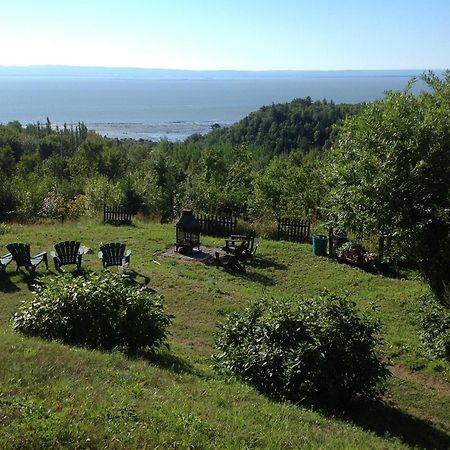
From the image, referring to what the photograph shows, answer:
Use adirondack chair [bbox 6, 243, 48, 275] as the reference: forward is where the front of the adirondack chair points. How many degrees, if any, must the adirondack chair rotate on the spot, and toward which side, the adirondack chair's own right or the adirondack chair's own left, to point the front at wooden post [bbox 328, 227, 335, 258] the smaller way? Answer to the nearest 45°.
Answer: approximately 45° to the adirondack chair's own right

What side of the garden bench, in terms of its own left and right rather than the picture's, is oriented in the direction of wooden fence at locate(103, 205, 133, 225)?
right

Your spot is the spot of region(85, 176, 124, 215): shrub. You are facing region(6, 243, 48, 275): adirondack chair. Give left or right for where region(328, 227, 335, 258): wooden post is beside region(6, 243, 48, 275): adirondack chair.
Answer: left

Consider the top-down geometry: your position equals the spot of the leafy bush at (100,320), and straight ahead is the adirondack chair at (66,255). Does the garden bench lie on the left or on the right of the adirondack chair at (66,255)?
right

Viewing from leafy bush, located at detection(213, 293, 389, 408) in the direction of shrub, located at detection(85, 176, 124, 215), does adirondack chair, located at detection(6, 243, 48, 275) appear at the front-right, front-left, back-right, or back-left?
front-left

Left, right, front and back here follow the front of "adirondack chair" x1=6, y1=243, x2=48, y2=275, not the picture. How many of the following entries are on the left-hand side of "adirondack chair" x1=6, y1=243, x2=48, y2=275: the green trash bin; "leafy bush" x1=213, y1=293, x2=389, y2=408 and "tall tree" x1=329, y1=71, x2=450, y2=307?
0

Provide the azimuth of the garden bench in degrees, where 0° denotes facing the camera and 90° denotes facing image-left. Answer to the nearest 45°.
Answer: approximately 45°

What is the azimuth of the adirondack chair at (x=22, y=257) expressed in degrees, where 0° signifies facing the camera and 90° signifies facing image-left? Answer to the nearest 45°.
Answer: approximately 225°

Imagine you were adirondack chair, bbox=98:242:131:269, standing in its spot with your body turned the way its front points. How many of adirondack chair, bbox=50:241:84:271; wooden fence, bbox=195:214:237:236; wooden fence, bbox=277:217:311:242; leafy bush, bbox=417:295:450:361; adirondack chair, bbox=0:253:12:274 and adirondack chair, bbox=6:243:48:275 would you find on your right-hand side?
3

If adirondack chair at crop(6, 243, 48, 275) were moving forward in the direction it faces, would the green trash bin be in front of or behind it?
in front
